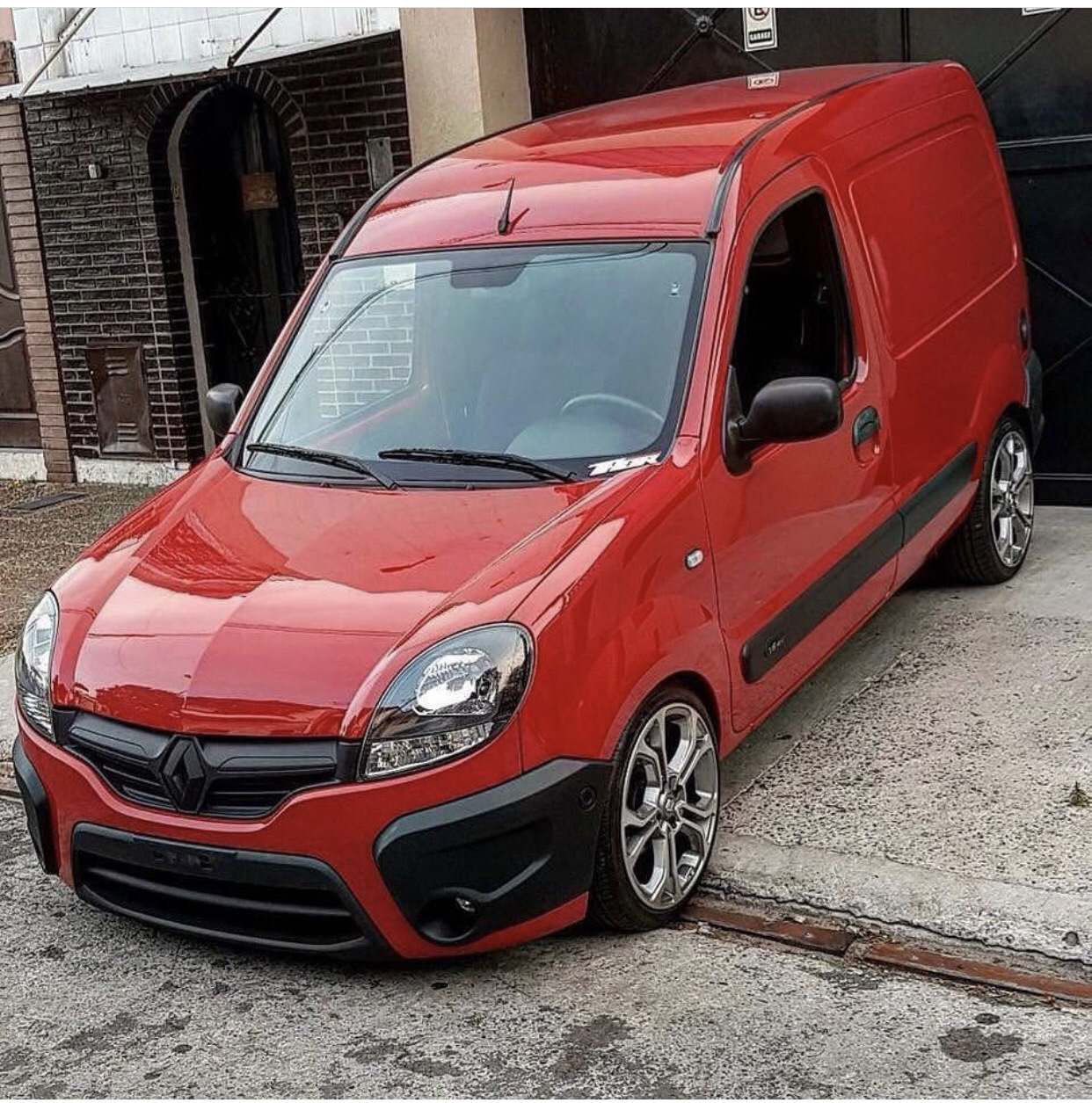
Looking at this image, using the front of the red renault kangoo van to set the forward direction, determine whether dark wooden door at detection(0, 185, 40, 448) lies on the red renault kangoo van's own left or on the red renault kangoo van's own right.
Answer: on the red renault kangoo van's own right

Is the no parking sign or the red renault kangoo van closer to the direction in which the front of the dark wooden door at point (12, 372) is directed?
the red renault kangoo van

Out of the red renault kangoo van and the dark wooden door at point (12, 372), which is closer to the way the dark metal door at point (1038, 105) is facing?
the red renault kangoo van

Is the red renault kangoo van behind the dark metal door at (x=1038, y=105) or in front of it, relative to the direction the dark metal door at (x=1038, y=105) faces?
in front

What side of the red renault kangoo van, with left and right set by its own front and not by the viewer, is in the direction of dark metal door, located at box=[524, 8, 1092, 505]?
back

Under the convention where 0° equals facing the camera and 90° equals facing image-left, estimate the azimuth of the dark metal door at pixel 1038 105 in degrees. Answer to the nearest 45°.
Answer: approximately 0°

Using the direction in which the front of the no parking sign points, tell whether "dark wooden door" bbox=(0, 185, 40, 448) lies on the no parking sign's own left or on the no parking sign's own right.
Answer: on the no parking sign's own right

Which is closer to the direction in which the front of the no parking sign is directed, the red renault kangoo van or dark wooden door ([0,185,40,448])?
the red renault kangoo van

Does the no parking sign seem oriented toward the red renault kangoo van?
yes

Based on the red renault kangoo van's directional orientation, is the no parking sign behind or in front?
behind
